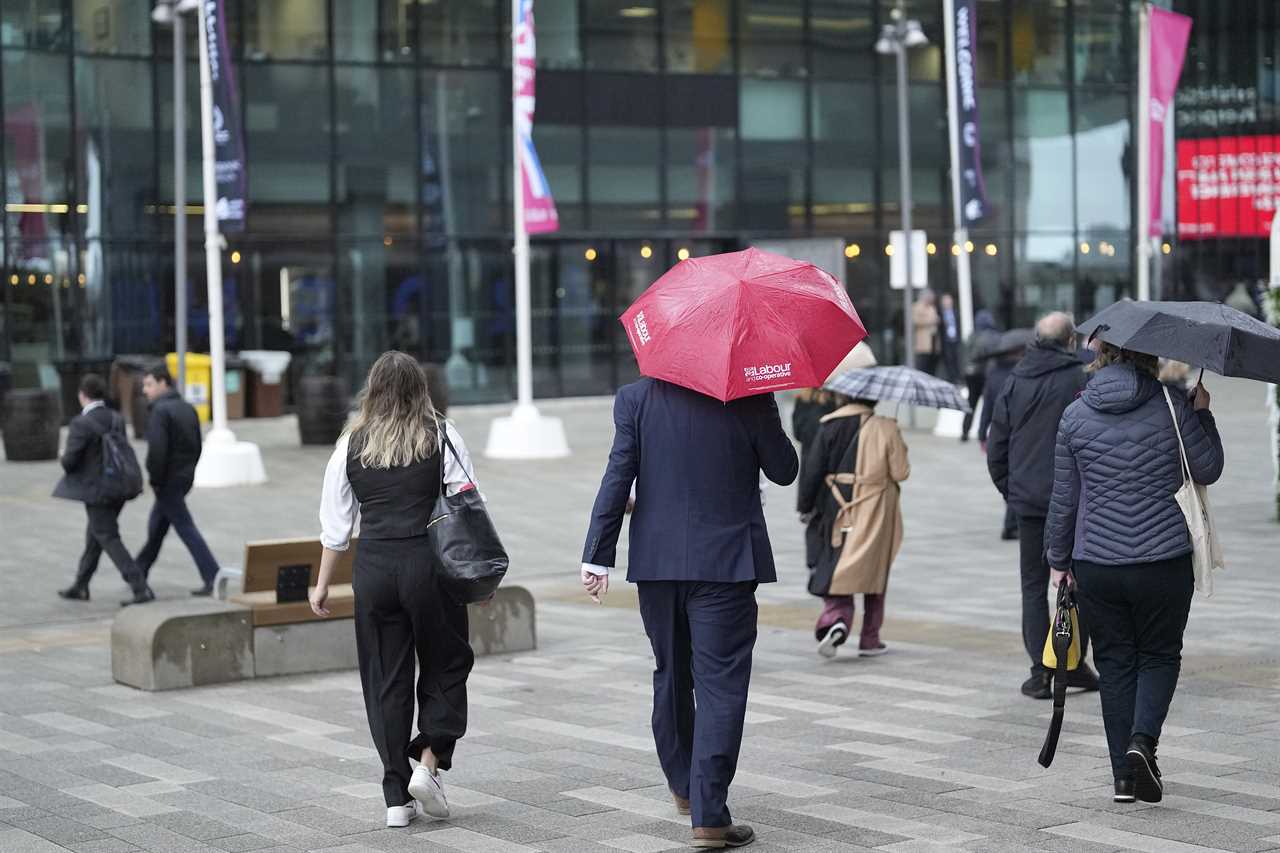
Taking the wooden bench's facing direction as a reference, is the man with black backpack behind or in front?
behind

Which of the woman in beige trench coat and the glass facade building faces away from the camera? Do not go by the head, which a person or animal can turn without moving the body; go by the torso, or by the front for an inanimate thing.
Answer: the woman in beige trench coat

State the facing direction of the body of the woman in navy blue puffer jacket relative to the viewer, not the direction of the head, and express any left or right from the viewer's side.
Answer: facing away from the viewer

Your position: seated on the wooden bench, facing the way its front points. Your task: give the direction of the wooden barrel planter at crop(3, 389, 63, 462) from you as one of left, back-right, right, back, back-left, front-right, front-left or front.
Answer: back

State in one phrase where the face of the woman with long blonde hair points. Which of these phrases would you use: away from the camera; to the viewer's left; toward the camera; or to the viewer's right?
away from the camera

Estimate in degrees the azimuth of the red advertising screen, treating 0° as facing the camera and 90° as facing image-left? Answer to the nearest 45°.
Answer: approximately 0°

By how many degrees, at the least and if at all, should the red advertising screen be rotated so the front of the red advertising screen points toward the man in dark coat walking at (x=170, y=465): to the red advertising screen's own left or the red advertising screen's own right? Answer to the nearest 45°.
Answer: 0° — it already faces them

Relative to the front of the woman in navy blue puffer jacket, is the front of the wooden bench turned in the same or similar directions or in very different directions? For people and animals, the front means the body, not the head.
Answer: very different directions

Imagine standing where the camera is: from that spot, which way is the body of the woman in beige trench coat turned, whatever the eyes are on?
away from the camera

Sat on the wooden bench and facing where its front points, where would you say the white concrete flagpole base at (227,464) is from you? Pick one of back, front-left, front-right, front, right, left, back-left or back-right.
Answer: back

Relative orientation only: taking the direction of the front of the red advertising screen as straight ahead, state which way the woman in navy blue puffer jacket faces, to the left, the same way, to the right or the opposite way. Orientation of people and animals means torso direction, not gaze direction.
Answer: the opposite way

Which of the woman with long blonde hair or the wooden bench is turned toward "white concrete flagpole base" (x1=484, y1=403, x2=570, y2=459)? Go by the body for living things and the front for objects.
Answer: the woman with long blonde hair

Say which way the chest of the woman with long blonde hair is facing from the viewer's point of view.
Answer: away from the camera

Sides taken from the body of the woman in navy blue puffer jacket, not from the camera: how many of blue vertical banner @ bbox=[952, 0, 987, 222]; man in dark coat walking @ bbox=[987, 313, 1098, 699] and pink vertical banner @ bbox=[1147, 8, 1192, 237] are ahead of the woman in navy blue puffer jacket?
3
